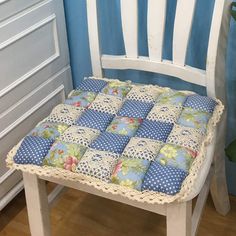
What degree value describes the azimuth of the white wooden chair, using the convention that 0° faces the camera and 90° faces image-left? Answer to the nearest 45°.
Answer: approximately 45°
